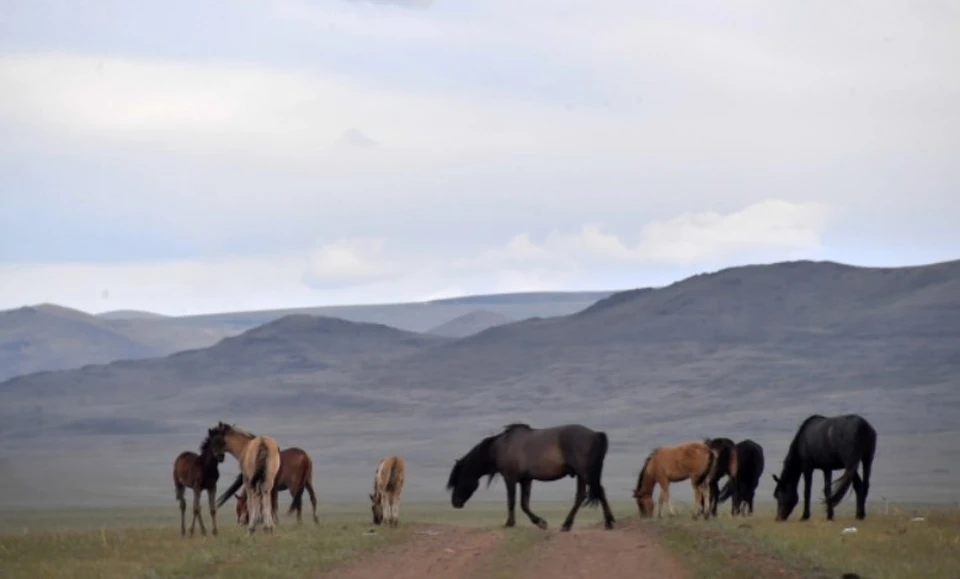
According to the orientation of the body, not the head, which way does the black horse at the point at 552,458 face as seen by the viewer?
to the viewer's left

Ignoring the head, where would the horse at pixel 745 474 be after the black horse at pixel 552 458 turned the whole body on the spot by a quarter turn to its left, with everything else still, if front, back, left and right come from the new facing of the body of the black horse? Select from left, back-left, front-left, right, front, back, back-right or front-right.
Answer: back-left

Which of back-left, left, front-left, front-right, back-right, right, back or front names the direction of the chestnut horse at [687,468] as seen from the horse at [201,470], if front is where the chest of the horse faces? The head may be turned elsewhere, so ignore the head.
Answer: front-left

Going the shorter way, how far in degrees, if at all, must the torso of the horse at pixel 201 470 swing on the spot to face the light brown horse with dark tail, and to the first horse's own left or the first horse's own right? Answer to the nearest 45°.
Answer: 0° — it already faces it

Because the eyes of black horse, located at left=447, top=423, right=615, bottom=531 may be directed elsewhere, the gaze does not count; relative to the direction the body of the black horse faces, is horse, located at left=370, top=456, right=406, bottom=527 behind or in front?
in front

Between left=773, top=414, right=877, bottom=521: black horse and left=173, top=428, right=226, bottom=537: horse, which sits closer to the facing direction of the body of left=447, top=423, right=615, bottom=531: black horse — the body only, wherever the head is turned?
the horse

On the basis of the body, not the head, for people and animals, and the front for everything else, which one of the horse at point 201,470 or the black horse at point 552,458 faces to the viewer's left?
the black horse

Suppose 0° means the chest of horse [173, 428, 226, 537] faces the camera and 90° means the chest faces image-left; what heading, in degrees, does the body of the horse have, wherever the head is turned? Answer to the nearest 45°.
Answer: approximately 315°

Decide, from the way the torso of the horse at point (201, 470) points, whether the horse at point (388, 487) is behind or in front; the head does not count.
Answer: in front

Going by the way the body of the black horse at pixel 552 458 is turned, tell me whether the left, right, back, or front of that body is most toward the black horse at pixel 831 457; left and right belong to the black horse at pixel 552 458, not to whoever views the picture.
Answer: back

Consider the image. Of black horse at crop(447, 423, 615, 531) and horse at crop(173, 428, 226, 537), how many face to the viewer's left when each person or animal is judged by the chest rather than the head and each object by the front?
1

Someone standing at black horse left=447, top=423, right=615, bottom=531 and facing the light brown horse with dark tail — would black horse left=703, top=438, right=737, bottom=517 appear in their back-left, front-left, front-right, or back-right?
back-right
